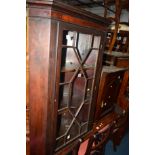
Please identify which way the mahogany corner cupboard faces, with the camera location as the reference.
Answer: facing the viewer and to the right of the viewer
